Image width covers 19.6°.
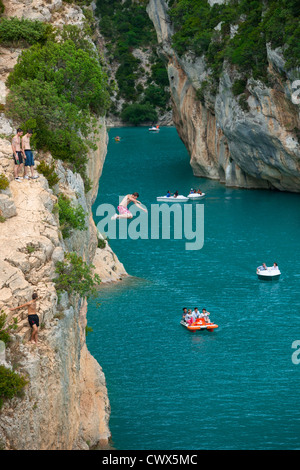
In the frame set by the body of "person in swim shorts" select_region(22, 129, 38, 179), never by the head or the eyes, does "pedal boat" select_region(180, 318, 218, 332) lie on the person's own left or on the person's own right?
on the person's own left

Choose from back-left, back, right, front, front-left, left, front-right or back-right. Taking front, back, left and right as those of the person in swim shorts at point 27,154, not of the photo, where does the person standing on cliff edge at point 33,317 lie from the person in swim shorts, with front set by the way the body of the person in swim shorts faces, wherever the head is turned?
front-right

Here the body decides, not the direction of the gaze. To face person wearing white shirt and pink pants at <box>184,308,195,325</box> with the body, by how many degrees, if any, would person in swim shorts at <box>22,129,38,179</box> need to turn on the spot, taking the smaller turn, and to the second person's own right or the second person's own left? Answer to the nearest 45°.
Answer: approximately 90° to the second person's own left

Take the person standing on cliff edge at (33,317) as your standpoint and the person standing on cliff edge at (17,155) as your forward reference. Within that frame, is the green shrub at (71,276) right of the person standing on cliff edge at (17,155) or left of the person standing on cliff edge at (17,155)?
right

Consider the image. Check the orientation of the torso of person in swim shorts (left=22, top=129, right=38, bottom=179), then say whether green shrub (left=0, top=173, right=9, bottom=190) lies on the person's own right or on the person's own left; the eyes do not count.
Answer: on the person's own right

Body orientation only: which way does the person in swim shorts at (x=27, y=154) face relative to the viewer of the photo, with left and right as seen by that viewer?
facing the viewer and to the right of the viewer

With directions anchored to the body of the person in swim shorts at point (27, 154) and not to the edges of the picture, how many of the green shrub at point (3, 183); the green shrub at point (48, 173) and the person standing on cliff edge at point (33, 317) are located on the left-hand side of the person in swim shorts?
1

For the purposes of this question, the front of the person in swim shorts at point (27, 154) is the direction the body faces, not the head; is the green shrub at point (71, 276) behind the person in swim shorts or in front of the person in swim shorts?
in front
